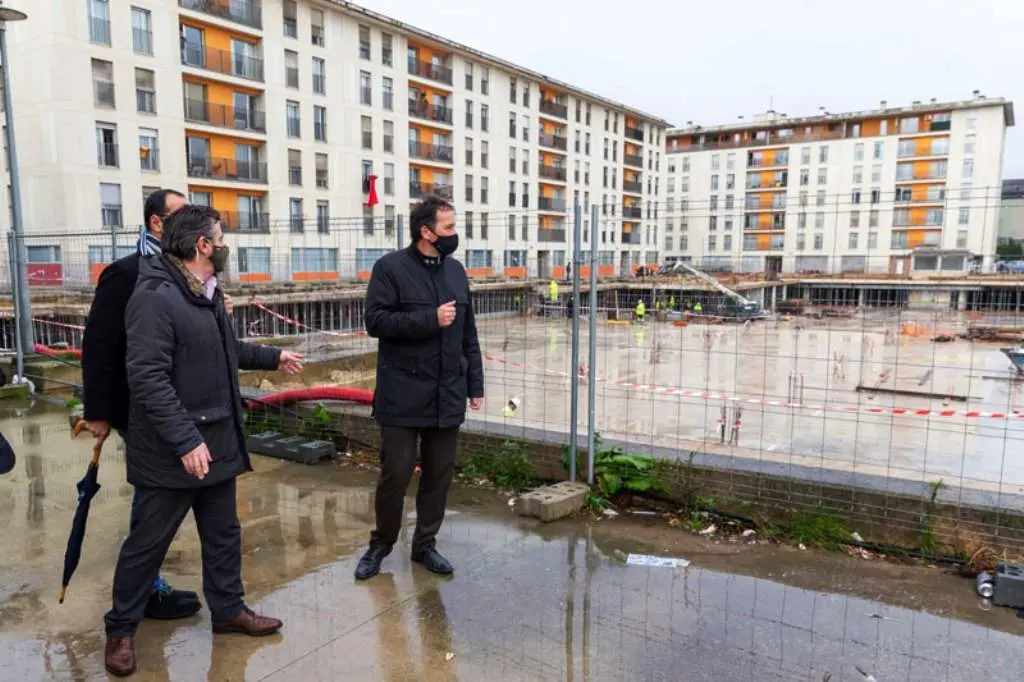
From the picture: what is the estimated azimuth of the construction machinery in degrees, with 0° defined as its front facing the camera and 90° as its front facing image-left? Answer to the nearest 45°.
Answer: approximately 90°

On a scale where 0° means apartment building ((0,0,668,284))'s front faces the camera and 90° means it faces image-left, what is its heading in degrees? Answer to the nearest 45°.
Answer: approximately 315°

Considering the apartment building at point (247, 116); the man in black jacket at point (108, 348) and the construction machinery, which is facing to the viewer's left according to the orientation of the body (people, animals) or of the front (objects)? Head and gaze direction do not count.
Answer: the construction machinery

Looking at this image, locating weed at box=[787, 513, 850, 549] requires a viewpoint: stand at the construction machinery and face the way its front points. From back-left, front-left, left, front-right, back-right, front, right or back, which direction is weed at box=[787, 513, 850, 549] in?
left

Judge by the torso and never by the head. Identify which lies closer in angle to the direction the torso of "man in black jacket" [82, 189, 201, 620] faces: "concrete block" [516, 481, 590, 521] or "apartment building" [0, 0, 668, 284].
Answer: the concrete block

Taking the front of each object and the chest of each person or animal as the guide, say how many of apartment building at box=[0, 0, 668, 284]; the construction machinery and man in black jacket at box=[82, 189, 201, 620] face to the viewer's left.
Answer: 1

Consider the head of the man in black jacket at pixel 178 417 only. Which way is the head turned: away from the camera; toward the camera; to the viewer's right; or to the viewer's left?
to the viewer's right

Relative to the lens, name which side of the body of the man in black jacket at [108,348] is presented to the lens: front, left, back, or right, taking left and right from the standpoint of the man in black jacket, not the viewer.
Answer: right

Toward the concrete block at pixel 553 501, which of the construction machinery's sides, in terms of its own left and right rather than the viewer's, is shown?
left

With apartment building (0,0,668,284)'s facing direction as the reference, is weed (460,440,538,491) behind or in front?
in front

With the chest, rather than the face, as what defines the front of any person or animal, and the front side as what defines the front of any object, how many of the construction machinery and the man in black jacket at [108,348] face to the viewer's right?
1

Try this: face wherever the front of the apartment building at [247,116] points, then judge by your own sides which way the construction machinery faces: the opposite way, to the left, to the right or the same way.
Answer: the opposite way

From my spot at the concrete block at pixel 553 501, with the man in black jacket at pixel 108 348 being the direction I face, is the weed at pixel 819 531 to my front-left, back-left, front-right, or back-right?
back-left
